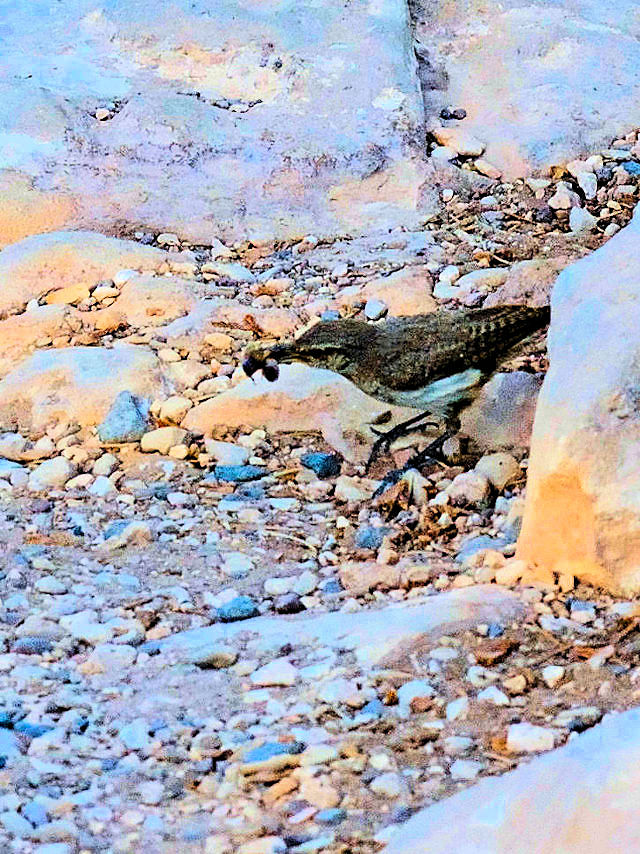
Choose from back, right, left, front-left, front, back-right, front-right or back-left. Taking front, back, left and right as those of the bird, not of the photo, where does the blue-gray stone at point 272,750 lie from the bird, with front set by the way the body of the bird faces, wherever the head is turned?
left

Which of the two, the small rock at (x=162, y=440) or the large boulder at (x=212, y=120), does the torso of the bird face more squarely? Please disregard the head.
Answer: the small rock

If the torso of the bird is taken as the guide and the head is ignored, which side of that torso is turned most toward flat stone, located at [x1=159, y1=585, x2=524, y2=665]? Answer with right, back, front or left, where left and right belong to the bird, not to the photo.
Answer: left

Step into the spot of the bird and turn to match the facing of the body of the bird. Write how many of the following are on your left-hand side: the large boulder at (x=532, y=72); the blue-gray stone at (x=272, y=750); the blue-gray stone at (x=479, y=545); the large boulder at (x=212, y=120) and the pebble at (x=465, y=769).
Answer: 3

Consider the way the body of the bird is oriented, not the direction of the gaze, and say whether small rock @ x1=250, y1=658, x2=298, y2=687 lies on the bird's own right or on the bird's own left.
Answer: on the bird's own left

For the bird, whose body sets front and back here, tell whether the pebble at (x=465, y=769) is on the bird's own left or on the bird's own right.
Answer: on the bird's own left

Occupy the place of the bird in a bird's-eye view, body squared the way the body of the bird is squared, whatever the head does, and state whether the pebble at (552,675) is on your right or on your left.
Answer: on your left

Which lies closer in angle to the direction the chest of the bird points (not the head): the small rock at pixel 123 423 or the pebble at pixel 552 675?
the small rock

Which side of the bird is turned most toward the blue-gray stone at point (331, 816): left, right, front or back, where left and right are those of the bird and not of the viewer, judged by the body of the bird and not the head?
left

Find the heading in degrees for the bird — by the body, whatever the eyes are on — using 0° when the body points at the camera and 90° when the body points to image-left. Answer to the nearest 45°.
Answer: approximately 90°

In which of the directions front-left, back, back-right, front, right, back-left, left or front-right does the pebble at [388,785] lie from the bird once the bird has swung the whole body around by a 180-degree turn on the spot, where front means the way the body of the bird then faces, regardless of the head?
right
